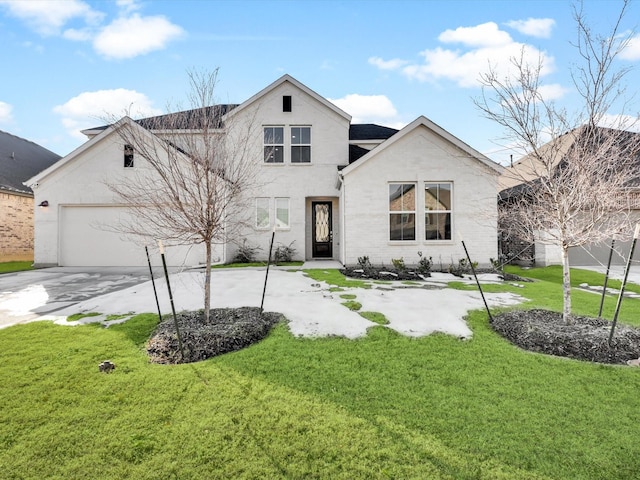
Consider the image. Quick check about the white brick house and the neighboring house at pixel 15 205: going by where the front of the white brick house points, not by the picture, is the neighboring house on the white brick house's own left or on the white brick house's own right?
on the white brick house's own right

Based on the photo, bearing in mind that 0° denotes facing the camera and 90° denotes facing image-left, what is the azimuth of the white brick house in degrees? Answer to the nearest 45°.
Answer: approximately 0°

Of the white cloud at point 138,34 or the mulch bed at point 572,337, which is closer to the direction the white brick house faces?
the mulch bed
